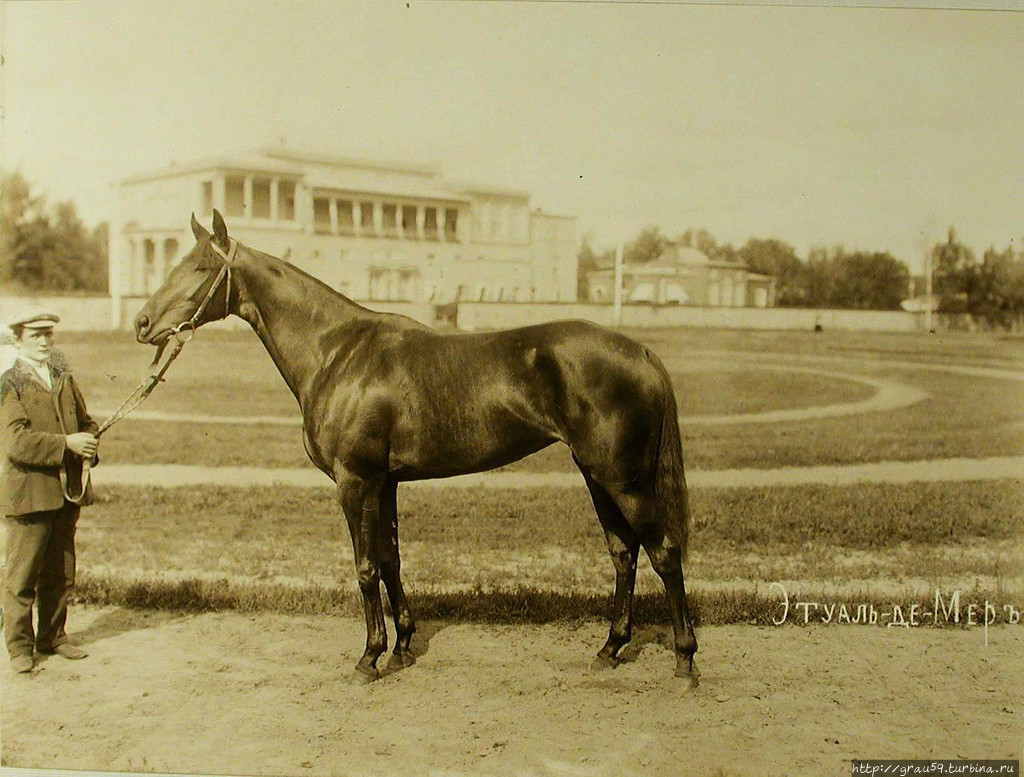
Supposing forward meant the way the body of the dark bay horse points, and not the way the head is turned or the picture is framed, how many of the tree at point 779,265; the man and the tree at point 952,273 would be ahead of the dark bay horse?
1

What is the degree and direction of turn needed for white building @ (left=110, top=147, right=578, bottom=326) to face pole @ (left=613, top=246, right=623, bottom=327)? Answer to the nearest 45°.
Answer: approximately 45° to its left

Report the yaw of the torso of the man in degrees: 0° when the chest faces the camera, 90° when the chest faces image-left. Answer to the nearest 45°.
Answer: approximately 315°

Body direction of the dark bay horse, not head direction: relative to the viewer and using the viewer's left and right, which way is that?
facing to the left of the viewer

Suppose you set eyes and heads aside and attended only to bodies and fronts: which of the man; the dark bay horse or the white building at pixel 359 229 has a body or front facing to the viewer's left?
the dark bay horse
